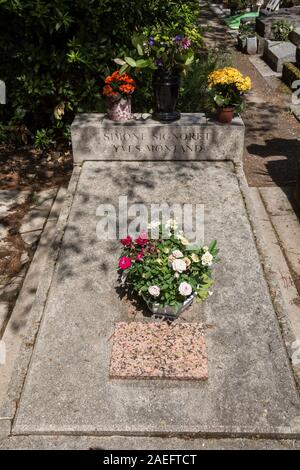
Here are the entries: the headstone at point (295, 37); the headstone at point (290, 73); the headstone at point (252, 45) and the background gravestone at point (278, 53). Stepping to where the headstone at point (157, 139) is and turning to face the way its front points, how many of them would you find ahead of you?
0

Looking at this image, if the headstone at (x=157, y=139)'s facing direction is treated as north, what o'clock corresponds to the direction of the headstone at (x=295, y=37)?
the headstone at (x=295, y=37) is roughly at 7 o'clock from the headstone at (x=157, y=139).

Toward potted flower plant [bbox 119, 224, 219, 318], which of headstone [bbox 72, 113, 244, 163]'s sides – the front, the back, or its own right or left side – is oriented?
front

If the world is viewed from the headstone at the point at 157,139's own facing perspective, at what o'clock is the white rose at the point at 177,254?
The white rose is roughly at 12 o'clock from the headstone.

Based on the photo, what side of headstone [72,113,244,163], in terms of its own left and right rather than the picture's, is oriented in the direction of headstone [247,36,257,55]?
back

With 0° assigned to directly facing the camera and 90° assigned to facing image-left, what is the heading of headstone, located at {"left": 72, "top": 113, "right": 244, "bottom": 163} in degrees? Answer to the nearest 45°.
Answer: approximately 0°

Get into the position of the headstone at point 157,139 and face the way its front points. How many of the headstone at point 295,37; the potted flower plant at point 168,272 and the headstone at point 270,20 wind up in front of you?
1

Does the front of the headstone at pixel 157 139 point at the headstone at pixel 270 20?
no

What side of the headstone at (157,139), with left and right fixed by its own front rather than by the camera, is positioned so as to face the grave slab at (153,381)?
front

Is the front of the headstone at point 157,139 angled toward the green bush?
no

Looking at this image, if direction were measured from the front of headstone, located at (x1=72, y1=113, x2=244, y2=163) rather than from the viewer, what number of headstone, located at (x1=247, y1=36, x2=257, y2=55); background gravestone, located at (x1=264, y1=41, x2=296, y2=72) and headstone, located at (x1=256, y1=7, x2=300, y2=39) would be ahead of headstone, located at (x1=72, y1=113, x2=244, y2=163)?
0

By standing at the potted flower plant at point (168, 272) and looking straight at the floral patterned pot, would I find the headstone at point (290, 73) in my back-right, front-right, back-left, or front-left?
front-right

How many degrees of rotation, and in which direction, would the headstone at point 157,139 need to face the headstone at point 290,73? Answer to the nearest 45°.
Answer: approximately 135° to its left

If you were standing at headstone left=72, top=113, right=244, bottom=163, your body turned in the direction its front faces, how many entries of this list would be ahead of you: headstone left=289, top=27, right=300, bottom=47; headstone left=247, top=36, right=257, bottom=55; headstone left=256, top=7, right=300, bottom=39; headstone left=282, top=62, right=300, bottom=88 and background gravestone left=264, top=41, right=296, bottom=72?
0
